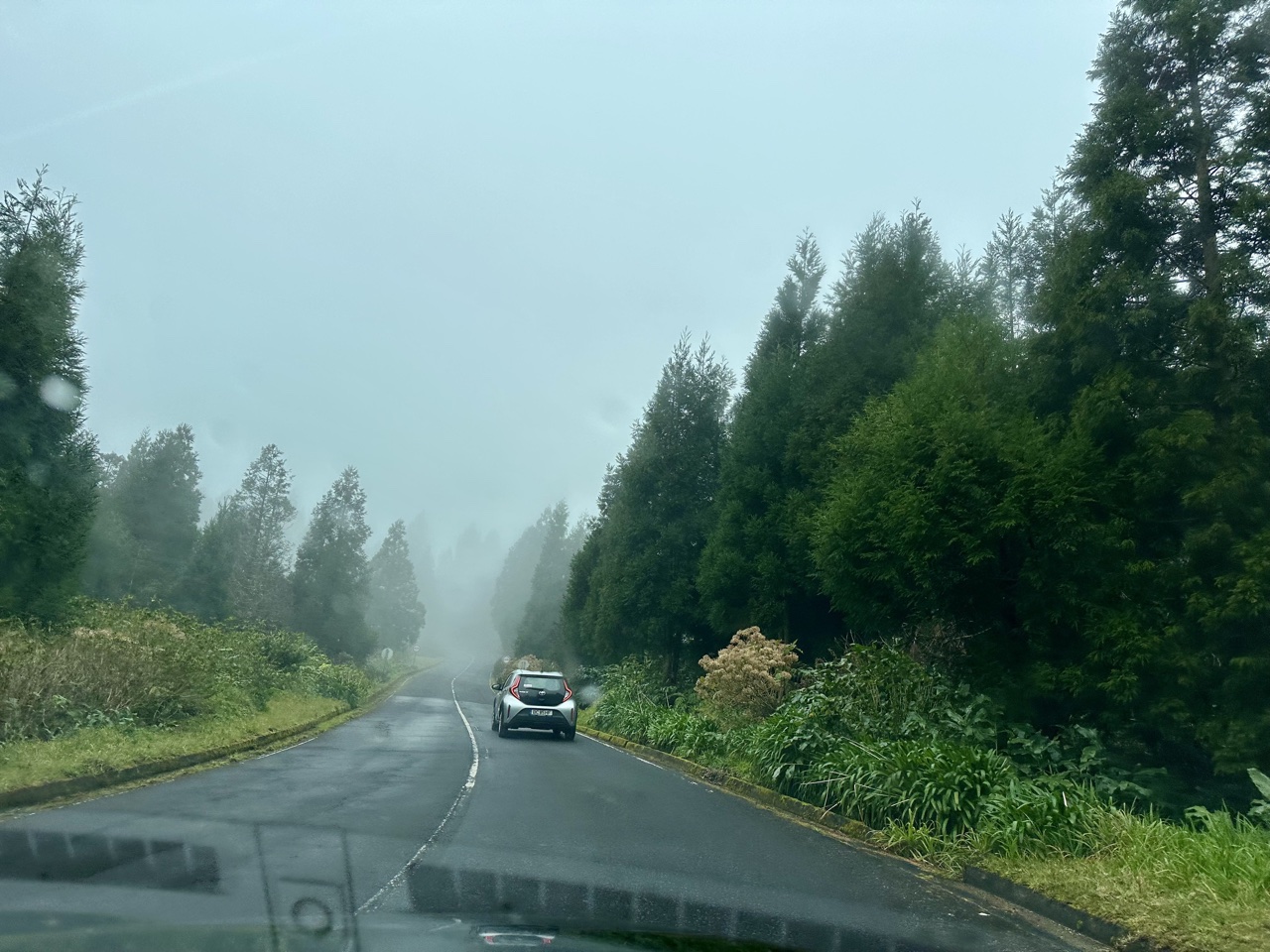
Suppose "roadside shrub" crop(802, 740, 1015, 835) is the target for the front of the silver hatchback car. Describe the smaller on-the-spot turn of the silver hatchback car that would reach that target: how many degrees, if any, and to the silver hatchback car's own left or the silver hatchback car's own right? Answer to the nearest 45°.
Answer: approximately 180°

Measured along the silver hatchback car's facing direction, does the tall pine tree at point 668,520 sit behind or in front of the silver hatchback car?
in front

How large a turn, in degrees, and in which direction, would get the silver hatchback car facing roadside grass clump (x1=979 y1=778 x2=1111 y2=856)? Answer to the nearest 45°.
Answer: approximately 180°

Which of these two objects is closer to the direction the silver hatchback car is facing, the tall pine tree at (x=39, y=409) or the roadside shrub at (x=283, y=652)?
the roadside shrub

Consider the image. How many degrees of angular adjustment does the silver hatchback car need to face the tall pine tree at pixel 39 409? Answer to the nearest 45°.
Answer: approximately 90° to its left

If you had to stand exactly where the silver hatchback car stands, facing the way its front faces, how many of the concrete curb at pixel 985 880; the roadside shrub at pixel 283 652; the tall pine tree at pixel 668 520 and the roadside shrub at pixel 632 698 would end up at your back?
1

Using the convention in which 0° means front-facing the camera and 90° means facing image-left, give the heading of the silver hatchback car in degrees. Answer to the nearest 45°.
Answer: approximately 180°

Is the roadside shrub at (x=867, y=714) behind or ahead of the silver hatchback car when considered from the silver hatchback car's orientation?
behind

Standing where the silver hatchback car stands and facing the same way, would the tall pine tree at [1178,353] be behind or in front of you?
behind

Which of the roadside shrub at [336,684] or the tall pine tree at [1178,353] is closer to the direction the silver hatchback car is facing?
the roadside shrub
